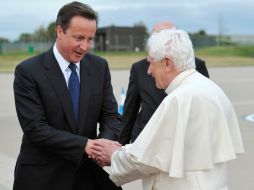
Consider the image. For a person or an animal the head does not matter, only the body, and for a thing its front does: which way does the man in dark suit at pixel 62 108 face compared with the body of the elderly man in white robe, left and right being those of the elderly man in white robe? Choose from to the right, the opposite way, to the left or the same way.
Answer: the opposite way

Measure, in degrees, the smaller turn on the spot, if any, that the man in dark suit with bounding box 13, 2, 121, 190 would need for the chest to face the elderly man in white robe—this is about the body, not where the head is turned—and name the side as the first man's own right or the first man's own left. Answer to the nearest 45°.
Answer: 0° — they already face them

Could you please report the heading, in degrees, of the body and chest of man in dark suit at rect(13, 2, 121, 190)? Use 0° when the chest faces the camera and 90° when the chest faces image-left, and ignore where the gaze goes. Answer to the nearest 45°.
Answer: approximately 315°

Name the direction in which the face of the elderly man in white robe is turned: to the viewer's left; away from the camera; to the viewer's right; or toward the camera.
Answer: to the viewer's left

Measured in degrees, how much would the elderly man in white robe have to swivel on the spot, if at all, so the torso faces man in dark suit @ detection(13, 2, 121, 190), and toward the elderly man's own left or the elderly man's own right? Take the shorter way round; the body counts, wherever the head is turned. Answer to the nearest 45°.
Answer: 0° — they already face them

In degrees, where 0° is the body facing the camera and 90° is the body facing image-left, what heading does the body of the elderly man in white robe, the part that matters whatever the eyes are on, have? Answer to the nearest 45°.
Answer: approximately 135°
